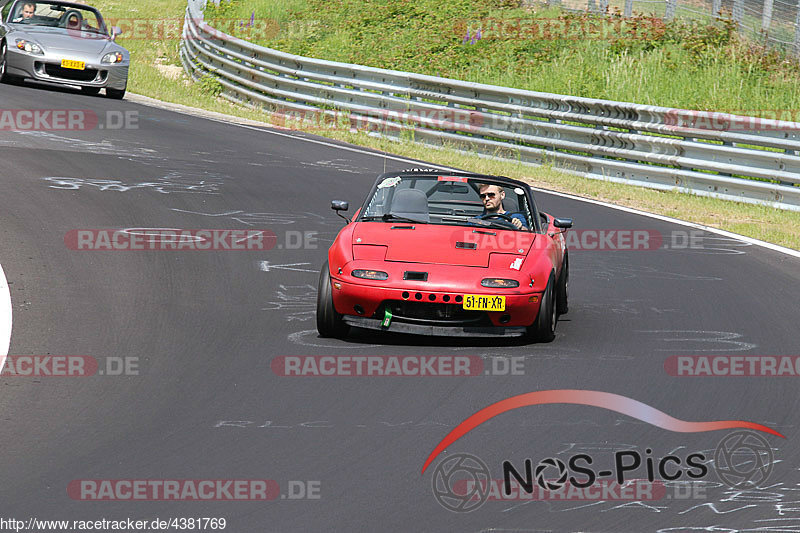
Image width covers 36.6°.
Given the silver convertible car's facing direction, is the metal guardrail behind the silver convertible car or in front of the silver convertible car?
in front

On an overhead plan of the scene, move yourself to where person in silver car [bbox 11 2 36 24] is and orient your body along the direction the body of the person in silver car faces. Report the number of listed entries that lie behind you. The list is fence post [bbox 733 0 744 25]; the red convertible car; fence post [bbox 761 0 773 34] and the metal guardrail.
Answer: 0

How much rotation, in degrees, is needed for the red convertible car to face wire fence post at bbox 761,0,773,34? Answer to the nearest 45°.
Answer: approximately 180°

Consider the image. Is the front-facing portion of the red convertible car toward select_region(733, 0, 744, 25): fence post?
no

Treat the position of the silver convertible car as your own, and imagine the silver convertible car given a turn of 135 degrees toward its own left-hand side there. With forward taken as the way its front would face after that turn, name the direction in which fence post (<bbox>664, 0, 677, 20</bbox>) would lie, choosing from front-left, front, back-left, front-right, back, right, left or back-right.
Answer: right

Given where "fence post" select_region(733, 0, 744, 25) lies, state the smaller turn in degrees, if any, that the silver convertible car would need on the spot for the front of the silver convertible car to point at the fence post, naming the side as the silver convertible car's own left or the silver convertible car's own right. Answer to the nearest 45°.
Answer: approximately 45° to the silver convertible car's own left

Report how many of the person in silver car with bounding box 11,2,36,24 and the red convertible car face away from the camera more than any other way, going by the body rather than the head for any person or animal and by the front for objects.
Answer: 0

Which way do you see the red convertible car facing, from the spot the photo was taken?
facing the viewer

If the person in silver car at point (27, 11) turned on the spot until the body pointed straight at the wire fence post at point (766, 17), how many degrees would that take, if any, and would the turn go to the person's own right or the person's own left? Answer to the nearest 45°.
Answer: approximately 45° to the person's own left

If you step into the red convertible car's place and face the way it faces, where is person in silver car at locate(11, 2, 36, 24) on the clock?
The person in silver car is roughly at 5 o'clock from the red convertible car.

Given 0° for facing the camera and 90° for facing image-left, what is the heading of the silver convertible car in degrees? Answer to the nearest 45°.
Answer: approximately 315°
